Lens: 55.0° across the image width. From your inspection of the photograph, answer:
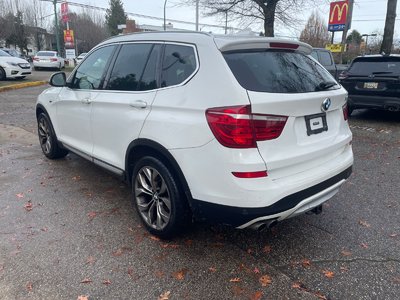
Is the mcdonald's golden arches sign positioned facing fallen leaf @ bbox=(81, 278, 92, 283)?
yes

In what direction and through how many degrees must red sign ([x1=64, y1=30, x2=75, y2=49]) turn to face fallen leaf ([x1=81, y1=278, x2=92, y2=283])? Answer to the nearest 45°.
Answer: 0° — it already faces it

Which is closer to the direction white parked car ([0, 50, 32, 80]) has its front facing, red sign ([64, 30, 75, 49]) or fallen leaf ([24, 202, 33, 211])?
the fallen leaf

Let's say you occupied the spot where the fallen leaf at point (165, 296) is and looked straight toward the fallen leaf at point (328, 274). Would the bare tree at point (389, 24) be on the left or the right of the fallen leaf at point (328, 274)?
left

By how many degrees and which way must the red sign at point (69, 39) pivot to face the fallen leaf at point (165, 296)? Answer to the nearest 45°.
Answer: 0° — it already faces it

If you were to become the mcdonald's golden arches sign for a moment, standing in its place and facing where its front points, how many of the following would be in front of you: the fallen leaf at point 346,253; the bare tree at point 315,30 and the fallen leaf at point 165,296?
2

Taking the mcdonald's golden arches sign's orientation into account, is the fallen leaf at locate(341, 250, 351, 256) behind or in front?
in front

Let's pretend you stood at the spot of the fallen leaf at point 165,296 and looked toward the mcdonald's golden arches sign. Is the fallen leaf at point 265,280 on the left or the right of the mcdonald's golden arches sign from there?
right

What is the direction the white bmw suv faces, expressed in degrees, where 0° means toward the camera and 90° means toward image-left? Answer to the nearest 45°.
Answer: approximately 135°

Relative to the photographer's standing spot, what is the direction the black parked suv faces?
facing away from the viewer
